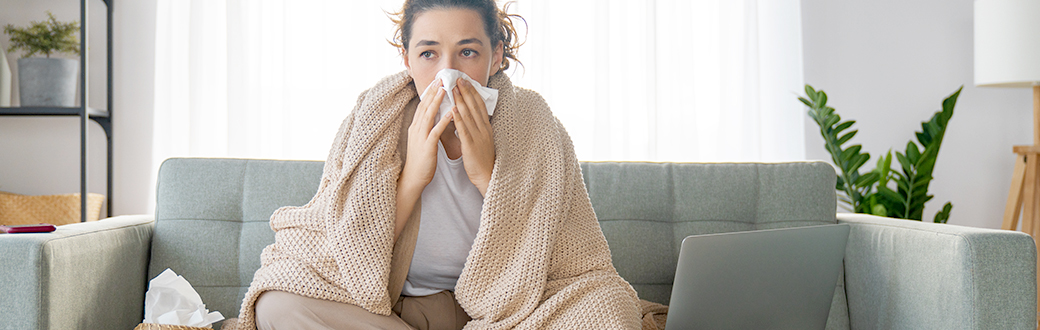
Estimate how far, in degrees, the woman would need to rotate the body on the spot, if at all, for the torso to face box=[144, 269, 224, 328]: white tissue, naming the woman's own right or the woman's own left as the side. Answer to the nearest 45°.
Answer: approximately 90° to the woman's own right

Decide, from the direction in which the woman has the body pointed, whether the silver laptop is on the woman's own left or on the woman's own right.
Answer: on the woman's own left

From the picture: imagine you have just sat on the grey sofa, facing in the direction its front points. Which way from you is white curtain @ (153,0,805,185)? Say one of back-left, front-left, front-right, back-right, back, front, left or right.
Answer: back

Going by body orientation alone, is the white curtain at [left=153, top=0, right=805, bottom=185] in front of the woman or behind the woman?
behind

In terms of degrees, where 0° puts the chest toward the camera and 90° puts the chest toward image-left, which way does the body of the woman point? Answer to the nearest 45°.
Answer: approximately 0°

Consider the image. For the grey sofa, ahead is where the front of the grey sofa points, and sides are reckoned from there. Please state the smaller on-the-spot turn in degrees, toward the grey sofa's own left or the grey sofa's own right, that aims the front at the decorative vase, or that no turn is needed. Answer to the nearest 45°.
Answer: approximately 90° to the grey sofa's own right

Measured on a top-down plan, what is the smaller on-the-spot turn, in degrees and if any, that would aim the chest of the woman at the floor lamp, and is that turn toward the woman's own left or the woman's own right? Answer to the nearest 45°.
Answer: approximately 90° to the woman's own left

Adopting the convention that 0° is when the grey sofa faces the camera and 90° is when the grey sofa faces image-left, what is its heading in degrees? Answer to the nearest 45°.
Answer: approximately 0°

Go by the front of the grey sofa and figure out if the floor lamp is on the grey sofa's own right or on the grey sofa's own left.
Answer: on the grey sofa's own left
